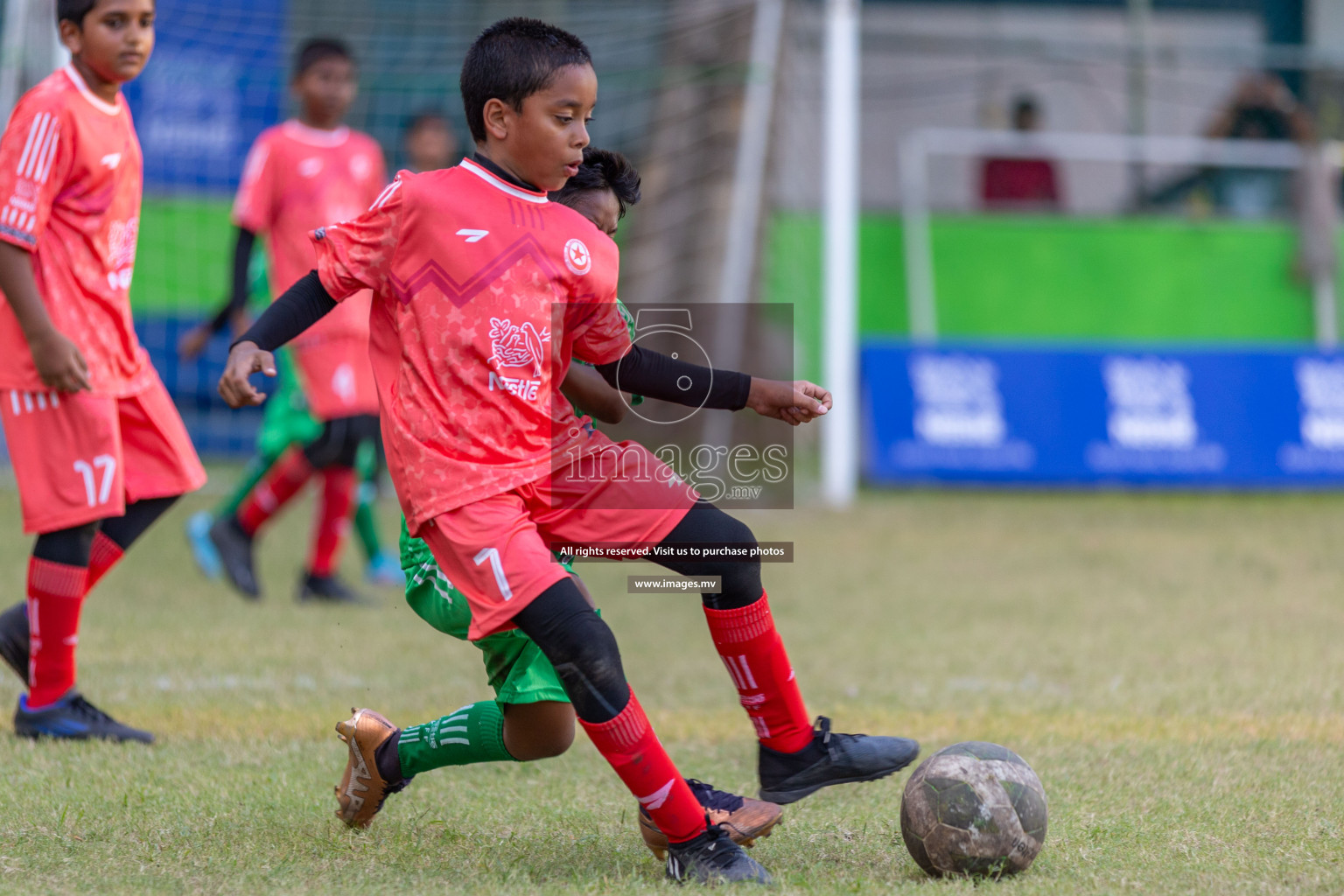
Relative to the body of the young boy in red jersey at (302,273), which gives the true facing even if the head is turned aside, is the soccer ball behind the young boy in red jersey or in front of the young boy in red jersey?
in front

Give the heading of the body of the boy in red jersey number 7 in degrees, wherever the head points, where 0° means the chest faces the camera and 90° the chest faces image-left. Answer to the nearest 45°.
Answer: approximately 315°

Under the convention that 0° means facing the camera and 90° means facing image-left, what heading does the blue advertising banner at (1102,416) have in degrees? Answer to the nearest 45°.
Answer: approximately 0°

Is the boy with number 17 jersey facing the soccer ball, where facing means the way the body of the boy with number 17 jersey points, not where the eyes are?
yes

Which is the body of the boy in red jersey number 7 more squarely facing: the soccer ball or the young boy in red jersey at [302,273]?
the soccer ball

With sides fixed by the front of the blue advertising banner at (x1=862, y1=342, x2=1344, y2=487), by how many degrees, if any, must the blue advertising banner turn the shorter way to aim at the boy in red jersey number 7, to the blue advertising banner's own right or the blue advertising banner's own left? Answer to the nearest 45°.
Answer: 0° — it already faces them

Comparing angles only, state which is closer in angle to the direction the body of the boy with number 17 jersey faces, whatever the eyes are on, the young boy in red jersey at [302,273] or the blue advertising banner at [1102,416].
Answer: the blue advertising banner

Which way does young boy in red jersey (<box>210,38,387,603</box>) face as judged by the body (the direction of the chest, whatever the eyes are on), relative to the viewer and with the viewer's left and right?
facing the viewer and to the right of the viewer

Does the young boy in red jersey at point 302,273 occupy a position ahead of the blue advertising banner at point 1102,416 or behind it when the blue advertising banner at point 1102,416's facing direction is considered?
ahead

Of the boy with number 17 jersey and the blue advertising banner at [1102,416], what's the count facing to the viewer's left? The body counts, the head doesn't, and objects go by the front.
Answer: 0

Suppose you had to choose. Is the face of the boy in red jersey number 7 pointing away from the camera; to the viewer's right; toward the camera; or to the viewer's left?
to the viewer's right
